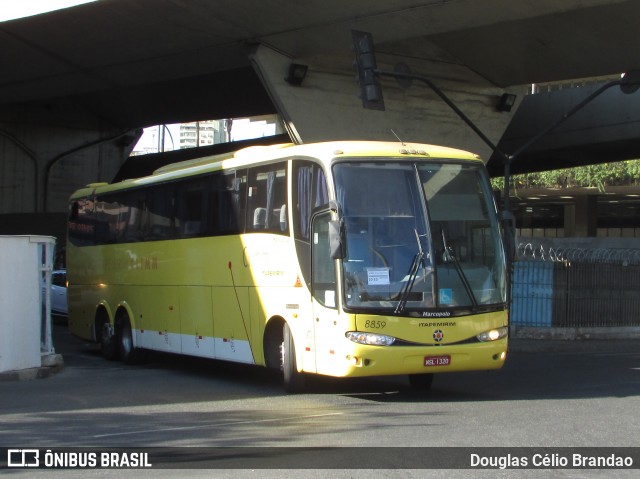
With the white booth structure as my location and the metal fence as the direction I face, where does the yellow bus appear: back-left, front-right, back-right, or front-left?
front-right

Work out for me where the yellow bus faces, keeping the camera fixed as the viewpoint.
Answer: facing the viewer and to the right of the viewer

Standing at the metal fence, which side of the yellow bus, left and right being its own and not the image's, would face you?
left

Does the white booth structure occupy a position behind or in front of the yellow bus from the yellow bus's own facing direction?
behind

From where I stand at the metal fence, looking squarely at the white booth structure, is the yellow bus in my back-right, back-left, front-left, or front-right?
front-left
